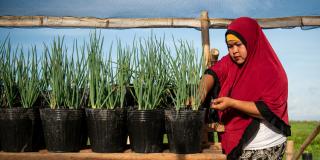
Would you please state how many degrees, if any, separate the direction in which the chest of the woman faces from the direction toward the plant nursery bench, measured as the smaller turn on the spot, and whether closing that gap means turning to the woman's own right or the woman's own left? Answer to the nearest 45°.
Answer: approximately 45° to the woman's own right

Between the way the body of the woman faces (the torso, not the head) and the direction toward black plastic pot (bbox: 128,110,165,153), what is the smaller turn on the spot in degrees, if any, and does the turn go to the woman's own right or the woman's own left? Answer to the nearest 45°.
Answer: approximately 45° to the woman's own right

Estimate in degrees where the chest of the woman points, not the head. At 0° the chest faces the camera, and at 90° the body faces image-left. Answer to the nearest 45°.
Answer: approximately 45°

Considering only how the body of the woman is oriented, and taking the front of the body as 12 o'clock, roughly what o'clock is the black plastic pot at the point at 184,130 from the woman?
The black plastic pot is roughly at 1 o'clock from the woman.

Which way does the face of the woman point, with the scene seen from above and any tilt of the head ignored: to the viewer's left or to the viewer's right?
to the viewer's left

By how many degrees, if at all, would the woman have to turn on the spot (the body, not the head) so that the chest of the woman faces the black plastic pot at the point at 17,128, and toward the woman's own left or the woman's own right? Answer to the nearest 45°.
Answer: approximately 45° to the woman's own right

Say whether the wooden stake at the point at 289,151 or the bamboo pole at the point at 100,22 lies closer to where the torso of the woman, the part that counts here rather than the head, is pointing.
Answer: the bamboo pole
